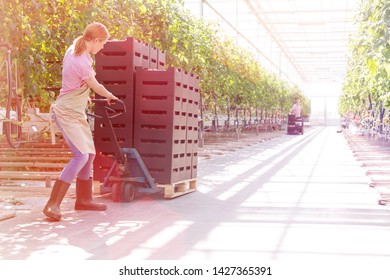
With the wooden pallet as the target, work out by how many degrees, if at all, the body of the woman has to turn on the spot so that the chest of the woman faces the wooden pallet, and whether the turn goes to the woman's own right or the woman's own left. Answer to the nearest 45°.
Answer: approximately 45° to the woman's own left

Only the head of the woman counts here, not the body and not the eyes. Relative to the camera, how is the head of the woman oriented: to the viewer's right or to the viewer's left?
to the viewer's right

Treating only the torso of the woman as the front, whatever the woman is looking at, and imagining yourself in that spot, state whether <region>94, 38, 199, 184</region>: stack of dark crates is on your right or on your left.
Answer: on your left

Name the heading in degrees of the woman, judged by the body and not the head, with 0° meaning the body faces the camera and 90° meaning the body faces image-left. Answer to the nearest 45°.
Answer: approximately 270°

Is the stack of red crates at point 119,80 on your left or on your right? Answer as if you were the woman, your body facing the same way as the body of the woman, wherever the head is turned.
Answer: on your left
